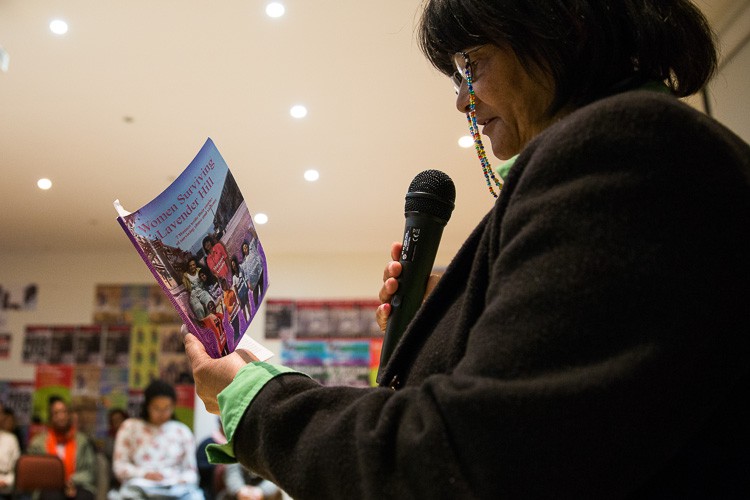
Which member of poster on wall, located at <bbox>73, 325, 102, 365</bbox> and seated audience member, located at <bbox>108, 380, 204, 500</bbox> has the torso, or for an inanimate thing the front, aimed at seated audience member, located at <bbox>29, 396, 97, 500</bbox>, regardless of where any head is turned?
the poster on wall

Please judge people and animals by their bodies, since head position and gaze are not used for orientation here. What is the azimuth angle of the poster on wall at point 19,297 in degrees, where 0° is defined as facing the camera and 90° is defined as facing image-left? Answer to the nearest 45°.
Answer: approximately 0°

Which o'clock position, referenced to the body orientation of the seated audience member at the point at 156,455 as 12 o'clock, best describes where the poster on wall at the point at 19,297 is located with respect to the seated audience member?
The poster on wall is roughly at 5 o'clock from the seated audience member.

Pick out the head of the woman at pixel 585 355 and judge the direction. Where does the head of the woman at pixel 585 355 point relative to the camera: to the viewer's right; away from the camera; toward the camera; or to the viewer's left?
to the viewer's left

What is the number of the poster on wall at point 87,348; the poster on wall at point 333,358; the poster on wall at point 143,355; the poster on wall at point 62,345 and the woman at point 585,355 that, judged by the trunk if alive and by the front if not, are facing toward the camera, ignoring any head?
4

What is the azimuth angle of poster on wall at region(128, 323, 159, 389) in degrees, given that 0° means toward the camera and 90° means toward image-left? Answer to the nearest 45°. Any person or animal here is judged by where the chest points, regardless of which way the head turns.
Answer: approximately 0°

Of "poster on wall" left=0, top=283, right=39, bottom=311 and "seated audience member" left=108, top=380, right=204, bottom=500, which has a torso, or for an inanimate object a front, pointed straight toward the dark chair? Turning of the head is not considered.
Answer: the poster on wall

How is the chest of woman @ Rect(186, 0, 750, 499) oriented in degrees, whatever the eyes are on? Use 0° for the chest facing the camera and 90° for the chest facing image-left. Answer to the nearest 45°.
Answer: approximately 90°

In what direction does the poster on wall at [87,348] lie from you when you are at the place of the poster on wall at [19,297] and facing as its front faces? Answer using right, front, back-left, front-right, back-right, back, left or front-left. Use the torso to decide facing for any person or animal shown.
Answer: front-left

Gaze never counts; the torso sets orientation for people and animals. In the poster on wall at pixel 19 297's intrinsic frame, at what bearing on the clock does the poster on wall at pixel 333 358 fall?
the poster on wall at pixel 333 358 is roughly at 10 o'clock from the poster on wall at pixel 19 297.

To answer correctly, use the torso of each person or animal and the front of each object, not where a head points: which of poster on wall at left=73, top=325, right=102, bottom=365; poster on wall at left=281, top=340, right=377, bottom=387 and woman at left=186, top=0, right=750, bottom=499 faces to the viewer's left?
the woman
